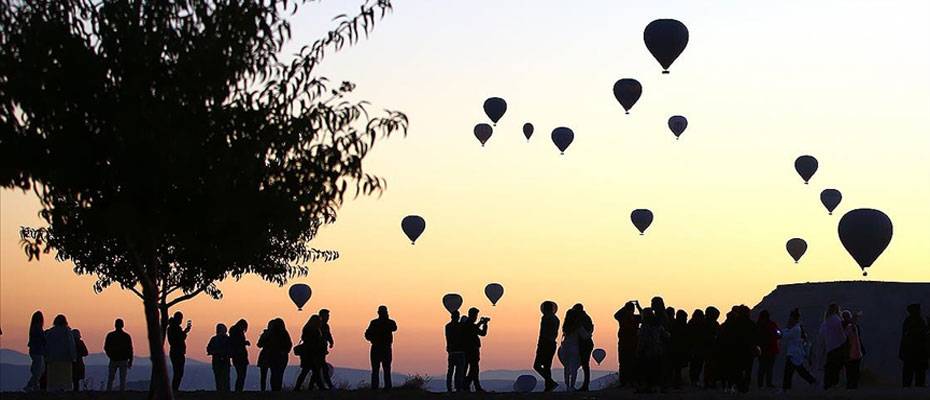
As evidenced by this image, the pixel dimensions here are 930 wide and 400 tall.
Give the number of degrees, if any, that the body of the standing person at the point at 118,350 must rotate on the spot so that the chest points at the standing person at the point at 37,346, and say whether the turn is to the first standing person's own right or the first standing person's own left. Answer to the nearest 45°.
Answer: approximately 90° to the first standing person's own left

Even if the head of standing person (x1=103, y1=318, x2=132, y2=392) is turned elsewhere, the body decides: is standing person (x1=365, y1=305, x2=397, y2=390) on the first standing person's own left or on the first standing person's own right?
on the first standing person's own right

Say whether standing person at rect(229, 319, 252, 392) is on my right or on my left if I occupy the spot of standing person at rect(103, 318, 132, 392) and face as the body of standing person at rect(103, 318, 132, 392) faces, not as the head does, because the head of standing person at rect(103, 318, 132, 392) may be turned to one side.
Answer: on my right

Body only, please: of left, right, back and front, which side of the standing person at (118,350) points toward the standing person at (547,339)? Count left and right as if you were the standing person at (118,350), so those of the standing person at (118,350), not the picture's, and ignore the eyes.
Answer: right

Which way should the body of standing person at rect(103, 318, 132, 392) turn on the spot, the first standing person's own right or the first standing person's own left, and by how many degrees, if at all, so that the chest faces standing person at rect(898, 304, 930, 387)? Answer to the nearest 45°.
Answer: approximately 90° to the first standing person's own right

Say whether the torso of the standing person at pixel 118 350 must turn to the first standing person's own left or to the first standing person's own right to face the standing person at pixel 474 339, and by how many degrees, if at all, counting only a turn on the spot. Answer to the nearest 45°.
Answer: approximately 90° to the first standing person's own right

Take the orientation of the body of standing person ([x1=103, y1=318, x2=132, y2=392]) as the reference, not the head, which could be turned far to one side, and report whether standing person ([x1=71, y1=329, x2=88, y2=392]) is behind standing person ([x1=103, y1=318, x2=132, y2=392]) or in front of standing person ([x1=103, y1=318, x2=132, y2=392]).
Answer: in front

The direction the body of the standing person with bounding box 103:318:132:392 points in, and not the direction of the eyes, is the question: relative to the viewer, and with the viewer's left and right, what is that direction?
facing away from the viewer

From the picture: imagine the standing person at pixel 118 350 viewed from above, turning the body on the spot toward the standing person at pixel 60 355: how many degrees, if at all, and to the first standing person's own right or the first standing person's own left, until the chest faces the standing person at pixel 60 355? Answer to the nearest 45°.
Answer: approximately 90° to the first standing person's own left

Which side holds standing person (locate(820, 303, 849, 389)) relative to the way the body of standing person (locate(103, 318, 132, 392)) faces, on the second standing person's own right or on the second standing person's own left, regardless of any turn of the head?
on the second standing person's own right
